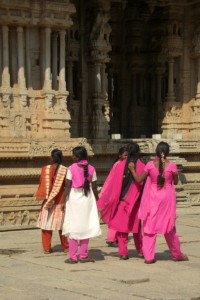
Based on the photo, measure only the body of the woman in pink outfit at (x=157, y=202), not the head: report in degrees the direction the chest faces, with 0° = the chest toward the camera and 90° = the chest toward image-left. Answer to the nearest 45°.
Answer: approximately 180°

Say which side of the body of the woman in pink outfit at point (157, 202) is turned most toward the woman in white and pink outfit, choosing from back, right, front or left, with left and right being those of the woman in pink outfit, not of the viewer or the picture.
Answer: left

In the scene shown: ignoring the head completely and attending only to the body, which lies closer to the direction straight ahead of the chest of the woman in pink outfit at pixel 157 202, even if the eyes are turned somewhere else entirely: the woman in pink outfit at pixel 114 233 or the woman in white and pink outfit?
the woman in pink outfit

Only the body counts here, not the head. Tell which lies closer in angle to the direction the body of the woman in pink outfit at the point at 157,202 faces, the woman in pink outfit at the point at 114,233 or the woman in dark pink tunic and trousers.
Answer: the woman in pink outfit

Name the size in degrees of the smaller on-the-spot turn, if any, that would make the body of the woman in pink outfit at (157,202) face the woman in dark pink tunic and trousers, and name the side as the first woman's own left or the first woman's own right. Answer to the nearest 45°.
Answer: approximately 45° to the first woman's own left
